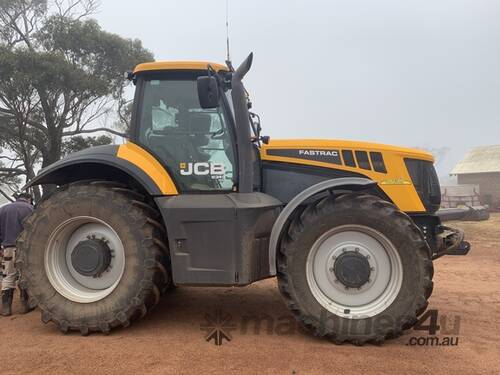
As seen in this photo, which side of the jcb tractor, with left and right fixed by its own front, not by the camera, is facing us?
right

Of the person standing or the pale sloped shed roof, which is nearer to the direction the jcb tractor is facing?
the pale sloped shed roof

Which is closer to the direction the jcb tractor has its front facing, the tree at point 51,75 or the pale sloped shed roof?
the pale sloped shed roof

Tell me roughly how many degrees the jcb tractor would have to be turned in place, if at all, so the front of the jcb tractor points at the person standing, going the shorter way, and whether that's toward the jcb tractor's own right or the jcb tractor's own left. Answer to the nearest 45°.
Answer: approximately 135° to the jcb tractor's own left

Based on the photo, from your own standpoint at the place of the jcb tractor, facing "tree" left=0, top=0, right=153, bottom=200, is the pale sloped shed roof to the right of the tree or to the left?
right

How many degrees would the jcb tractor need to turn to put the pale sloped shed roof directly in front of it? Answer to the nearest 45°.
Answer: approximately 45° to its left

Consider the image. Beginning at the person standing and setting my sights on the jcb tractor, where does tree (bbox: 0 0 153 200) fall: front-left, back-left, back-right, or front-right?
back-left

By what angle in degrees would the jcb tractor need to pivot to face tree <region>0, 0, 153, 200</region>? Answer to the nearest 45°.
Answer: approximately 135° to its left
